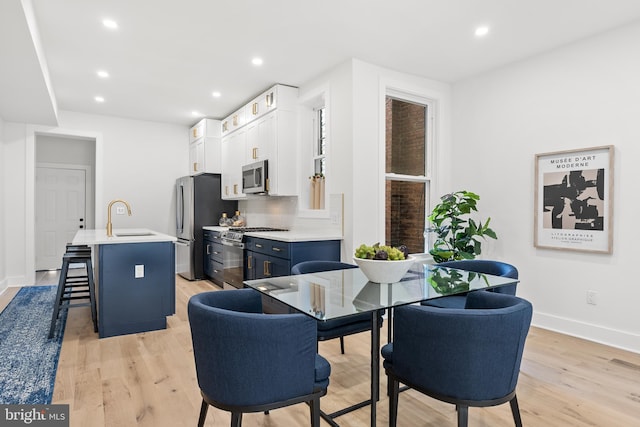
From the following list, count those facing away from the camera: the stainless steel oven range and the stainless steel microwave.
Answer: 0

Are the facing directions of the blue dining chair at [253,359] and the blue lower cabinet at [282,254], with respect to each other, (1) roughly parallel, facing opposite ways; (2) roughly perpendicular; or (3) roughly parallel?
roughly parallel, facing opposite ways

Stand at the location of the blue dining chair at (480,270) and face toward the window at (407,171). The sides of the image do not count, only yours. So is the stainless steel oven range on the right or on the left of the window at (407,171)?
left

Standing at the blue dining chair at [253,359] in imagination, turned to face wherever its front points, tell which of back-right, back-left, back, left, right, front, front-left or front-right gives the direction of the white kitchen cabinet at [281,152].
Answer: front-left

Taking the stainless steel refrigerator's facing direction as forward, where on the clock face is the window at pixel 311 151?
The window is roughly at 9 o'clock from the stainless steel refrigerator.

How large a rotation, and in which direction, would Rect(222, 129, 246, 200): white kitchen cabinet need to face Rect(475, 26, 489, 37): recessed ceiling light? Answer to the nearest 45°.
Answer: approximately 90° to its left

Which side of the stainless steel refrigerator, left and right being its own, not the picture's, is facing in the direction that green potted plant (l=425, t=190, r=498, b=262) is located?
left

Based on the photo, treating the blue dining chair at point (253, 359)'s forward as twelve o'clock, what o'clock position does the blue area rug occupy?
The blue area rug is roughly at 9 o'clock from the blue dining chair.

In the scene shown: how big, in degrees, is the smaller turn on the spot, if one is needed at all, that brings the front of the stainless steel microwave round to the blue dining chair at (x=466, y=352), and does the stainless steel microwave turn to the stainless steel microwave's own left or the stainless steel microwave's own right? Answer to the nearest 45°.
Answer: approximately 45° to the stainless steel microwave's own left

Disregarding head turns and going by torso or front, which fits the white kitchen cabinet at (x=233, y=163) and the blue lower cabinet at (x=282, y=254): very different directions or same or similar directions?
same or similar directions

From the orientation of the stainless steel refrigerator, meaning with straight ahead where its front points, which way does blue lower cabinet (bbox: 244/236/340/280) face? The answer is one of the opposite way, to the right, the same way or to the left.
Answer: the same way

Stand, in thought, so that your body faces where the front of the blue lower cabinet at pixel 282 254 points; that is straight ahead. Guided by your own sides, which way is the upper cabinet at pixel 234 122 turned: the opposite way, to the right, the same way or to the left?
the same way

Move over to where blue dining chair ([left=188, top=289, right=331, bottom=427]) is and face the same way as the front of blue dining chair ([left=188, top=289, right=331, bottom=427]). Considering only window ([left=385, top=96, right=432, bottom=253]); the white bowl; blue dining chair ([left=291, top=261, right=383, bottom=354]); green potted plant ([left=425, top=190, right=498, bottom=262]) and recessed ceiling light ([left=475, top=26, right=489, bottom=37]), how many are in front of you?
5

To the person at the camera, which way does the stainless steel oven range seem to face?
facing the viewer and to the left of the viewer

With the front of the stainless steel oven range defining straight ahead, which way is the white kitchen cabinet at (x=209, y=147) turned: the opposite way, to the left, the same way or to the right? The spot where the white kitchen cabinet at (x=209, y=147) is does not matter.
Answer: the same way

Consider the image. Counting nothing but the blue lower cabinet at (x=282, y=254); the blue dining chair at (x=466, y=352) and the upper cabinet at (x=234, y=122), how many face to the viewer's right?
0
